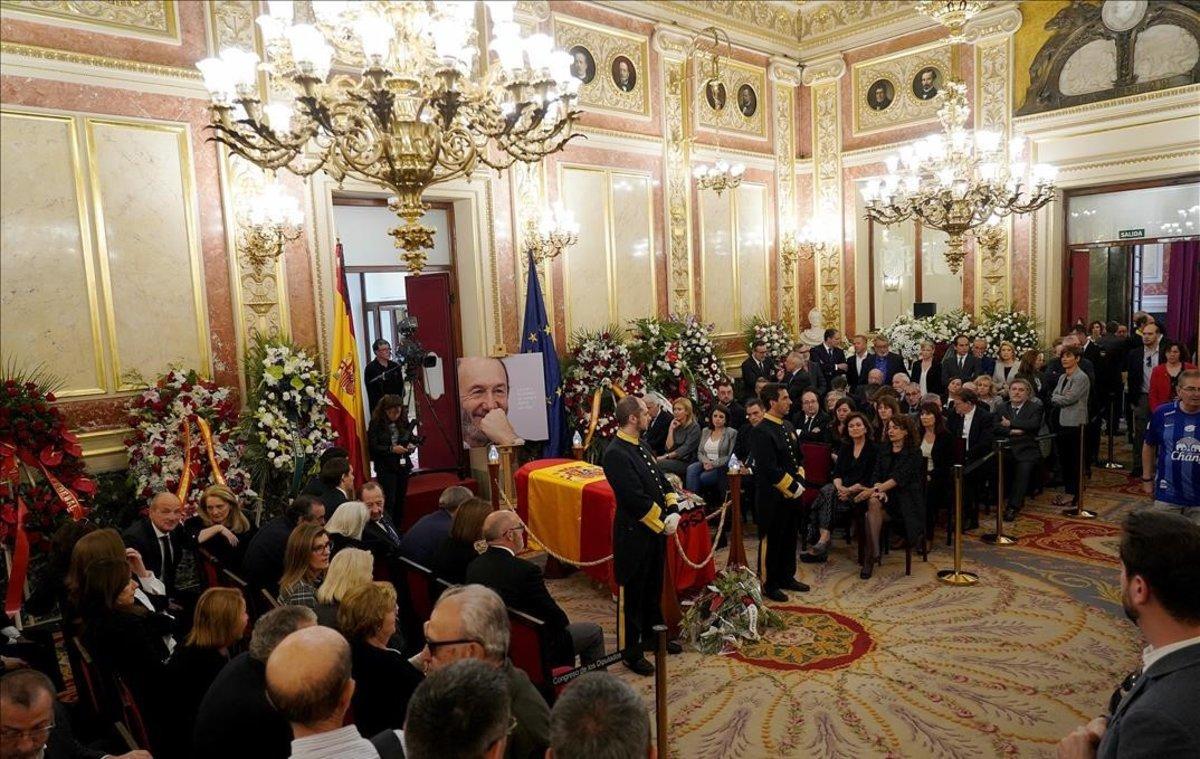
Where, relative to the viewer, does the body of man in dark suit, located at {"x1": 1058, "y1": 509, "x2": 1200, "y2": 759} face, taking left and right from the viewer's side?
facing to the left of the viewer

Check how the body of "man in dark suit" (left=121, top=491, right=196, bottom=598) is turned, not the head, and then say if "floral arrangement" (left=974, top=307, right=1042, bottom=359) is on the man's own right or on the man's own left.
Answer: on the man's own left

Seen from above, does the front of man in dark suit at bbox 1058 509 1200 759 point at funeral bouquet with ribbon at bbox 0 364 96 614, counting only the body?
yes

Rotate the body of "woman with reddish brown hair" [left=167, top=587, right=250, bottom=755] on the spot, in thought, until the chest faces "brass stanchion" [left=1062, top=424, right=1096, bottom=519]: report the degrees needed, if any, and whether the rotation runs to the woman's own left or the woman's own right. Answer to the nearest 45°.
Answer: approximately 45° to the woman's own right

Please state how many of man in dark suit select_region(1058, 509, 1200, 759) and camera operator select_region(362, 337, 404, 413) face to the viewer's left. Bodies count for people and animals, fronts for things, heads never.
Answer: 1
